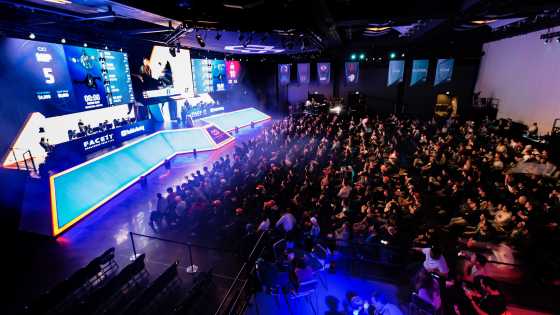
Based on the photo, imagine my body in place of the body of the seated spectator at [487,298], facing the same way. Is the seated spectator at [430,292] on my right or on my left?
on my left

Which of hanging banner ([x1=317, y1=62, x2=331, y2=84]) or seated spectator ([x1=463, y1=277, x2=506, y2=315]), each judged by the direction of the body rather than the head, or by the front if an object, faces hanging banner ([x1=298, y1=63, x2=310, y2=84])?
the seated spectator

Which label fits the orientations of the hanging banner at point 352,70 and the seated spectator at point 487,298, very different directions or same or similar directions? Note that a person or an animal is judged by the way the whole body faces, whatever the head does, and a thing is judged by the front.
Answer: very different directions

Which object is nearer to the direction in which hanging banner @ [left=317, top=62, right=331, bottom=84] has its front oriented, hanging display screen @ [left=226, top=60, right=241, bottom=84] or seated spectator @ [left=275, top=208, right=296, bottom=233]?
the seated spectator

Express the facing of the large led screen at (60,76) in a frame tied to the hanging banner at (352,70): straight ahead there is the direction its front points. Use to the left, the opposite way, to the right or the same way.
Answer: to the left

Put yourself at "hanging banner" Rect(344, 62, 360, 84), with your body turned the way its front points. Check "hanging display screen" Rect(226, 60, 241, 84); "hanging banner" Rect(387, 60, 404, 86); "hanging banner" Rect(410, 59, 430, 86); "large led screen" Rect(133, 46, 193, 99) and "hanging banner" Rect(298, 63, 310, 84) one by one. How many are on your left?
2

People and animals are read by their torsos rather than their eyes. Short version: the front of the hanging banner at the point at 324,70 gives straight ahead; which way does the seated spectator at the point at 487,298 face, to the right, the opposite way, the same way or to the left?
the opposite way

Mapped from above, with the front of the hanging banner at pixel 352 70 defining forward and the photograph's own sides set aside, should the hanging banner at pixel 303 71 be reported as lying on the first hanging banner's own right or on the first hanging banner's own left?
on the first hanging banner's own right

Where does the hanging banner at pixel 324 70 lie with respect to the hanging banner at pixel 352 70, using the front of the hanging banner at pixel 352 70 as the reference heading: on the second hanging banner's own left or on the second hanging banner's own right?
on the second hanging banner's own right

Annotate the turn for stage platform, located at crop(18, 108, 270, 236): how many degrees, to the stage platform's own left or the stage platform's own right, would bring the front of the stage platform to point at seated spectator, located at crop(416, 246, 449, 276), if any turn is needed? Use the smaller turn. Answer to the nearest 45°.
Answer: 0° — it already faces them

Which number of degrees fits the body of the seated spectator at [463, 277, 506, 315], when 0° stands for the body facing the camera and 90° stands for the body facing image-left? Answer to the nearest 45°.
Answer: approximately 135°

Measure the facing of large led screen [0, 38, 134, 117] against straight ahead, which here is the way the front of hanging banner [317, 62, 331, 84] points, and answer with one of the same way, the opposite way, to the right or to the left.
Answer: to the left

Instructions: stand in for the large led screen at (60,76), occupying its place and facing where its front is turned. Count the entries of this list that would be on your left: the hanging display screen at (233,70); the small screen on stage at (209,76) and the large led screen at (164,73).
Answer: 3
